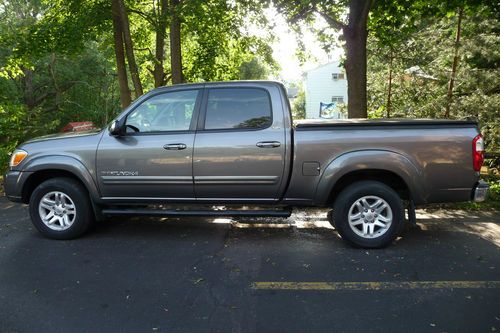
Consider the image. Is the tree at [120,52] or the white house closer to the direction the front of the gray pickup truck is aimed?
the tree

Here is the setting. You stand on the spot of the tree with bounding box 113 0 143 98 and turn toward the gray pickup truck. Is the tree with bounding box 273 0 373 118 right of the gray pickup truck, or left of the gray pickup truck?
left

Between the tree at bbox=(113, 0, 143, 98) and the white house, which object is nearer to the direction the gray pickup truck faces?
the tree

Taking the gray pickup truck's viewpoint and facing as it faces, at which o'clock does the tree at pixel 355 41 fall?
The tree is roughly at 4 o'clock from the gray pickup truck.

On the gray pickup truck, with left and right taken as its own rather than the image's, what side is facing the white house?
right

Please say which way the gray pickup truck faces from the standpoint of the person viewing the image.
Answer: facing to the left of the viewer

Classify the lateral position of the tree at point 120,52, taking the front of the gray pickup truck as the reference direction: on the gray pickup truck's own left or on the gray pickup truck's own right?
on the gray pickup truck's own right
